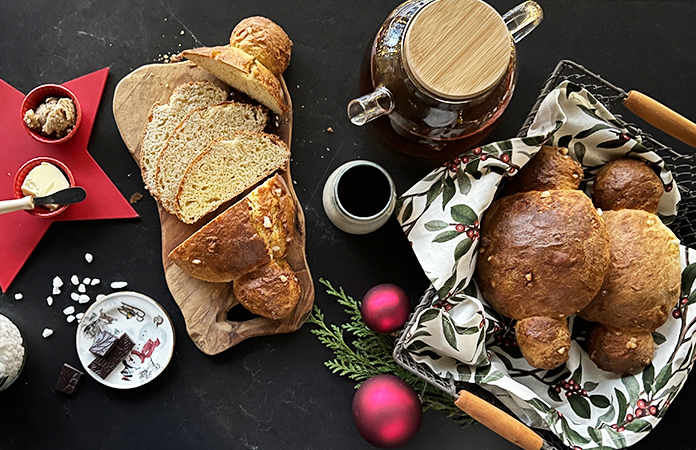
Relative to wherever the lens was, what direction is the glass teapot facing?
facing the viewer and to the left of the viewer

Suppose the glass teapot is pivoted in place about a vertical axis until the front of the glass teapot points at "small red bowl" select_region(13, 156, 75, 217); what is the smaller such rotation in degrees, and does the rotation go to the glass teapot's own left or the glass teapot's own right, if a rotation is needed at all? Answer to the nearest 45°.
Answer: approximately 45° to the glass teapot's own right

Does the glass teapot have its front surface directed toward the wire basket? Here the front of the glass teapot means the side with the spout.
no
